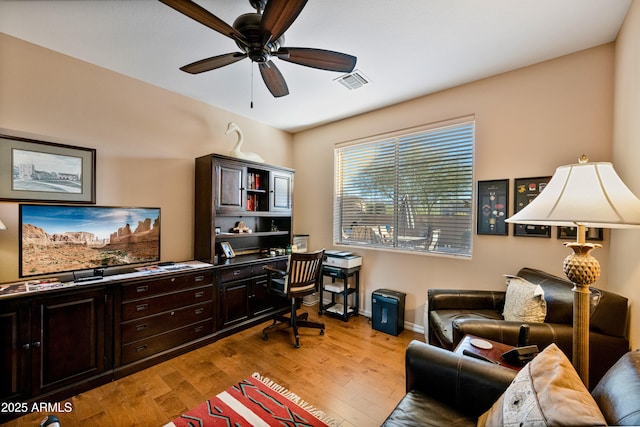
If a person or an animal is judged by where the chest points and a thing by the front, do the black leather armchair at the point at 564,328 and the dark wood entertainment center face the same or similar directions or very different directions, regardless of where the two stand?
very different directions

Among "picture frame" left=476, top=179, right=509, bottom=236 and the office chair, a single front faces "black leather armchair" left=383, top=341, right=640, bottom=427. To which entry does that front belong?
the picture frame

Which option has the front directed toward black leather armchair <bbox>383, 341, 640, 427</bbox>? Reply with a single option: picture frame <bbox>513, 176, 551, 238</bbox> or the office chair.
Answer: the picture frame

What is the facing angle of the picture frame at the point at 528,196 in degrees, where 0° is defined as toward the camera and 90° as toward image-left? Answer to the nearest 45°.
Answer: approximately 0°

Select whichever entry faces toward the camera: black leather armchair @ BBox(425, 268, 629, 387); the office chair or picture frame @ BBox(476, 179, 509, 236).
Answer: the picture frame

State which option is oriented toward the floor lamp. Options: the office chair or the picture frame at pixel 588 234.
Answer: the picture frame

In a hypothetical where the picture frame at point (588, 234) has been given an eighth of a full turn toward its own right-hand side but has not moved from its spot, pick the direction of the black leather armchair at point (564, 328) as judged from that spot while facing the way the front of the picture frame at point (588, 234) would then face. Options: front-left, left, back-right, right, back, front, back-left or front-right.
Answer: front-left

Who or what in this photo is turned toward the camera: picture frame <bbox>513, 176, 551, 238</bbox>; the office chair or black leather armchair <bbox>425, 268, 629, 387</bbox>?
the picture frame

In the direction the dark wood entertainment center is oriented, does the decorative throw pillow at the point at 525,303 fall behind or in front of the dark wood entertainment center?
in front

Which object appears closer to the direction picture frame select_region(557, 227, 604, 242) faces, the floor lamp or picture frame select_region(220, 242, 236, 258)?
the floor lamp

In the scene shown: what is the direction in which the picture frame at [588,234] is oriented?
toward the camera
